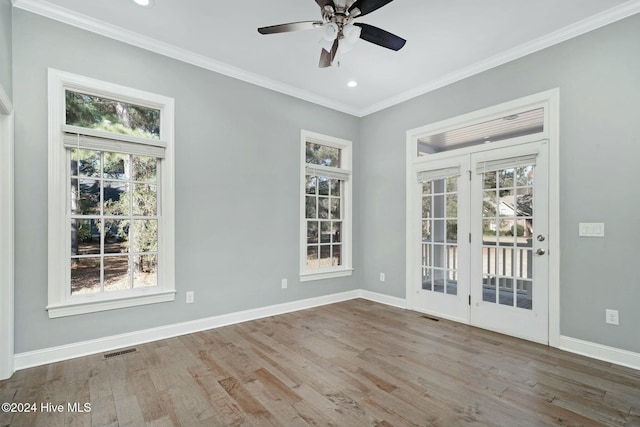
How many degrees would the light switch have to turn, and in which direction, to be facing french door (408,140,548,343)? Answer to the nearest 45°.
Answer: approximately 90° to its right

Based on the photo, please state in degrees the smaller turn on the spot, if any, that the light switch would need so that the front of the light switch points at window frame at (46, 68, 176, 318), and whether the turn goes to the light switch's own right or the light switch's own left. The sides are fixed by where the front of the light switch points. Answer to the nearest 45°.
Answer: approximately 45° to the light switch's own right

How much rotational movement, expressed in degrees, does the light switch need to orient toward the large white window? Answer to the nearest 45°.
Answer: approximately 45° to its right

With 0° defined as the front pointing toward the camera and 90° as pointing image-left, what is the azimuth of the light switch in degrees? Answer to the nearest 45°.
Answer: approximately 0°

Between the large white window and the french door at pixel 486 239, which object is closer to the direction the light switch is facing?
the large white window

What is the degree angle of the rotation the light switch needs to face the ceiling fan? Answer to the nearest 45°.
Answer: approximately 45° to its right

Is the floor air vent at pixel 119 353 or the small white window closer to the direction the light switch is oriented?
the floor air vent

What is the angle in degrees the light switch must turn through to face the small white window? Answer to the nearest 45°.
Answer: approximately 90° to its right
